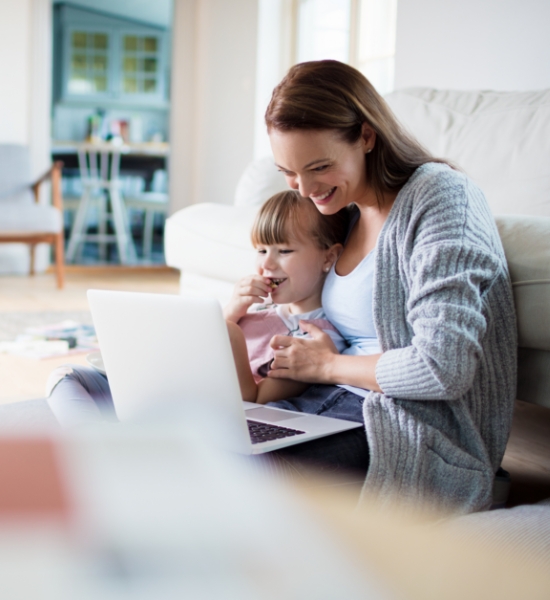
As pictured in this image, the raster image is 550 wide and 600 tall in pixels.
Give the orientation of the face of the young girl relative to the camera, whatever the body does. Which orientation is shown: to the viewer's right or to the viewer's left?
to the viewer's left

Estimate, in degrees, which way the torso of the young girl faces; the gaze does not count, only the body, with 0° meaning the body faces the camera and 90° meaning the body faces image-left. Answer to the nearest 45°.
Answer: approximately 45°

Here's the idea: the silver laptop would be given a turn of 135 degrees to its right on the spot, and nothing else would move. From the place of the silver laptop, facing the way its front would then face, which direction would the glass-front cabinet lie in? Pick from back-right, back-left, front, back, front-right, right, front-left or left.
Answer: back

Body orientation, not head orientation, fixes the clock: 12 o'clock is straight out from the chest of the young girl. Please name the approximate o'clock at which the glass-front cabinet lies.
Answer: The glass-front cabinet is roughly at 4 o'clock from the young girl.

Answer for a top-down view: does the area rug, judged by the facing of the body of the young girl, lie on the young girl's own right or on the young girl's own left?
on the young girl's own right

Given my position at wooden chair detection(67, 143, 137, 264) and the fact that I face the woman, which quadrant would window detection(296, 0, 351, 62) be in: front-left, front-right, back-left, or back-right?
front-left

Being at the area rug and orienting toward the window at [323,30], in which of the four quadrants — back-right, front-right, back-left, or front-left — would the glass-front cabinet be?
front-left

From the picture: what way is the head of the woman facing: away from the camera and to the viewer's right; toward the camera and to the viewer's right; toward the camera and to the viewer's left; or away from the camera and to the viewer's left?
toward the camera and to the viewer's left

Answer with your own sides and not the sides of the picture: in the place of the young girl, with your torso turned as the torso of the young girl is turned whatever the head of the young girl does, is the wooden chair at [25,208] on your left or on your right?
on your right

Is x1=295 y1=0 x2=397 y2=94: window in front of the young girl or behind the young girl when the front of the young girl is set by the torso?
behind

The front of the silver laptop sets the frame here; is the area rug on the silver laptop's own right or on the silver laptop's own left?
on the silver laptop's own left

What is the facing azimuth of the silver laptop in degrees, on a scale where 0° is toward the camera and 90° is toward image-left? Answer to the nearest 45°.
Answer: approximately 225°

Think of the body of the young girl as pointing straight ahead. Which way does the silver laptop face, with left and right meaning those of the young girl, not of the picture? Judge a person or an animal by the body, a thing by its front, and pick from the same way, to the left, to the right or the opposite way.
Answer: the opposite way

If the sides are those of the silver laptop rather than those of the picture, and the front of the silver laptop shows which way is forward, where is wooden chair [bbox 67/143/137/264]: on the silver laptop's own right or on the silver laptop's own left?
on the silver laptop's own left

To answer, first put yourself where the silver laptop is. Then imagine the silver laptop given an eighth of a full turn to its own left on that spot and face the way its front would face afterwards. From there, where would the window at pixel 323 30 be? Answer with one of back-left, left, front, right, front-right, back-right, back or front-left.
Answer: front
